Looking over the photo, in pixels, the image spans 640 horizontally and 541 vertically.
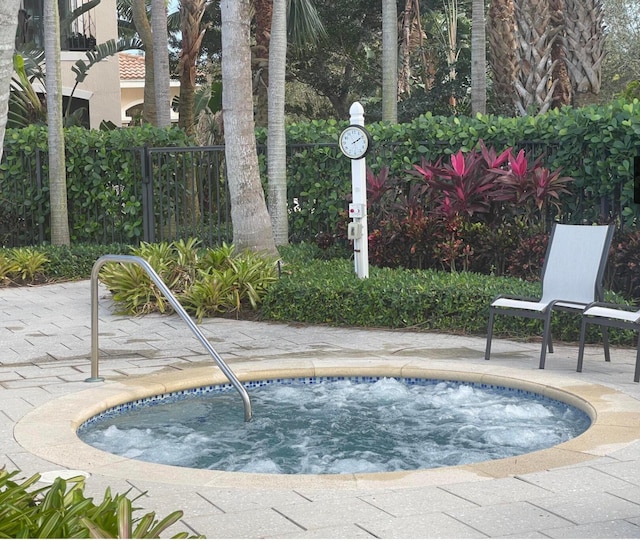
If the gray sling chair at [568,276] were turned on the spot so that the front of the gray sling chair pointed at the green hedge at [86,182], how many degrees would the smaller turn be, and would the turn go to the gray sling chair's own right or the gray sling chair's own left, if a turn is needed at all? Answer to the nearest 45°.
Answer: approximately 90° to the gray sling chair's own right

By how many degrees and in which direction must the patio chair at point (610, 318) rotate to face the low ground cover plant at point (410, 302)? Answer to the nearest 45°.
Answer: approximately 90° to its right

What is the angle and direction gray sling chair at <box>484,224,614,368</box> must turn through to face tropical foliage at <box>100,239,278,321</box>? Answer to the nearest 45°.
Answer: approximately 90° to its right

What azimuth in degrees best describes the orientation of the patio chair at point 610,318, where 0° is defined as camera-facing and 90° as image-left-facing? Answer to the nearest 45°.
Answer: approximately 45°

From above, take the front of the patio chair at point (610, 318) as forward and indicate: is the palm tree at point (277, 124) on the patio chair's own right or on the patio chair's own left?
on the patio chair's own right

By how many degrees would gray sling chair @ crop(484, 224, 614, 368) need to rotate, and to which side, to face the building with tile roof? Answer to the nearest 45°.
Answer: approximately 90° to its right

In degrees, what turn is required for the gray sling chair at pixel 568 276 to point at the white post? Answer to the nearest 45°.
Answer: approximately 90° to its right

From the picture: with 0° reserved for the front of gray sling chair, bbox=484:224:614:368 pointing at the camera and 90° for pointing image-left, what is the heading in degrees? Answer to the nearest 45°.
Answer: approximately 45°
